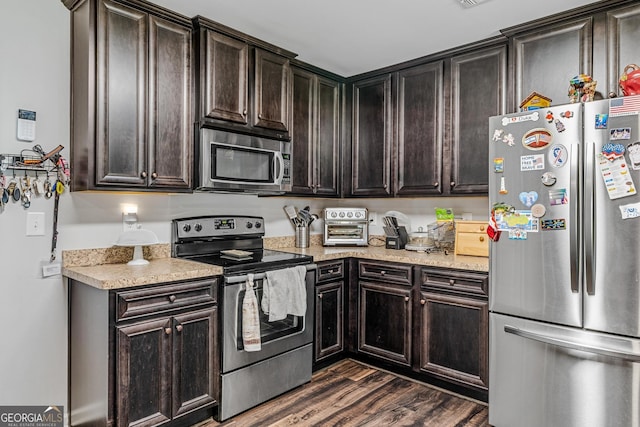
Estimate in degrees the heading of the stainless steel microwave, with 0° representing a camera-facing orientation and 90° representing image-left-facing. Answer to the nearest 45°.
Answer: approximately 315°

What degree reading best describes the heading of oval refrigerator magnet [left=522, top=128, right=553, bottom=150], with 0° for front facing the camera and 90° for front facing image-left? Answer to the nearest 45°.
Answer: approximately 0°

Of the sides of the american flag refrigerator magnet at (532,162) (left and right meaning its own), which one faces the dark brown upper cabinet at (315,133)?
right
